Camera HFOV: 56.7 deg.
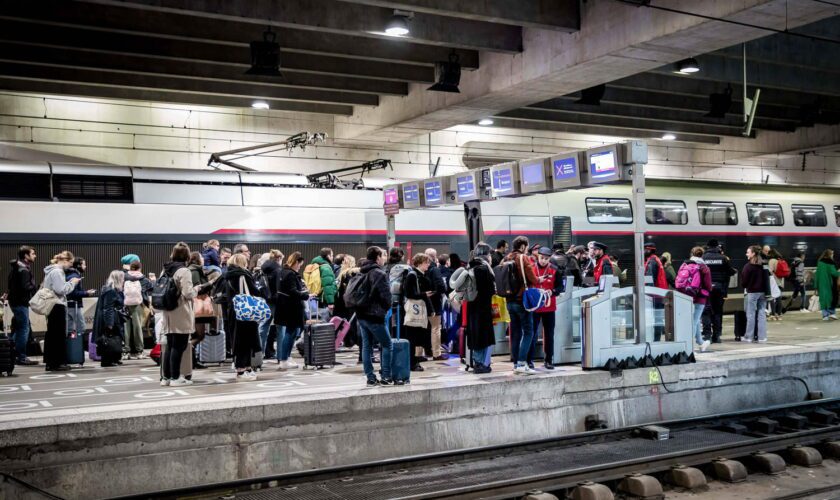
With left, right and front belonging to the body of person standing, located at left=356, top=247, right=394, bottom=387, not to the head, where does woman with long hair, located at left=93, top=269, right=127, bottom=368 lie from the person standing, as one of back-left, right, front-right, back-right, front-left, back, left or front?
back-left

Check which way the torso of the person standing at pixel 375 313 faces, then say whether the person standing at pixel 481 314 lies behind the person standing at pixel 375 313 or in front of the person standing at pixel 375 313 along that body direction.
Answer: in front

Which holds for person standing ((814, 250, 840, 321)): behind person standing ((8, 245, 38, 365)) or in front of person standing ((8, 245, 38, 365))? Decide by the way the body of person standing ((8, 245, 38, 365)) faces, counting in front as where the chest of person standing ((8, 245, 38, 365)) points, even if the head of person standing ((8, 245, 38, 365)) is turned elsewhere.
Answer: in front

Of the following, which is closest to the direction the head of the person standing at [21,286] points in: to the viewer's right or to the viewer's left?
to the viewer's right
